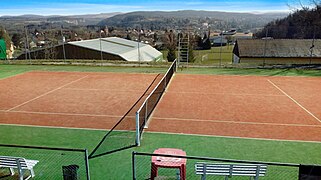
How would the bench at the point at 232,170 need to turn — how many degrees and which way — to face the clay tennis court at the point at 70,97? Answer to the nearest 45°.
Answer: approximately 45° to its left

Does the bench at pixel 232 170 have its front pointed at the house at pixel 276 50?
yes

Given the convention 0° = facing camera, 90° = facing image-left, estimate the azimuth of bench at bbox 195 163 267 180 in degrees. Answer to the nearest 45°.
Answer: approximately 180°

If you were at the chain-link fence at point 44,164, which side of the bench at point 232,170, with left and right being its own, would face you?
left

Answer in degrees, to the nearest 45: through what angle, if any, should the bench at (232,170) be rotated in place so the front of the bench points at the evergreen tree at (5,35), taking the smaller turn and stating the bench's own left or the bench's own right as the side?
approximately 45° to the bench's own left

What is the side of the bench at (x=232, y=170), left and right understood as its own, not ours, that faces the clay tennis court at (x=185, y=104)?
front

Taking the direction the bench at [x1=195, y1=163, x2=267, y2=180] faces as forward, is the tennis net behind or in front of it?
in front
